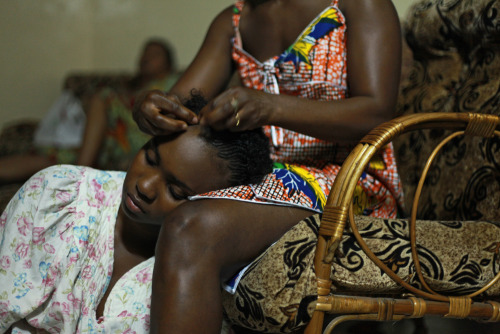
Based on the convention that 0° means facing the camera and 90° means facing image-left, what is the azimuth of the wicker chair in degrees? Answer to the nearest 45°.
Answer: approximately 90°
